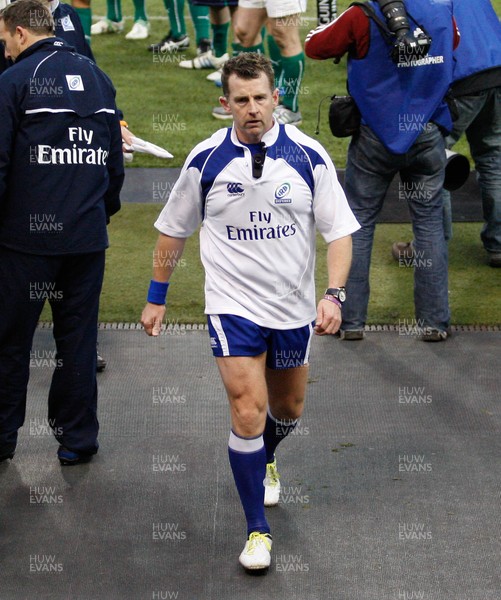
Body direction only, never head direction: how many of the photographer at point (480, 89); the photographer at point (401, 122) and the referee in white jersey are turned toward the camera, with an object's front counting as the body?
1

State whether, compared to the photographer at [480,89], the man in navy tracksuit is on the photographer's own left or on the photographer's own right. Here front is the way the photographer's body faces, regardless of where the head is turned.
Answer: on the photographer's own left

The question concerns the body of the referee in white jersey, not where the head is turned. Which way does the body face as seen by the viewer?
toward the camera

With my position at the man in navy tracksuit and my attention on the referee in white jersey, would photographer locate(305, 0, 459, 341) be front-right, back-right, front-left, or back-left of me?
front-left

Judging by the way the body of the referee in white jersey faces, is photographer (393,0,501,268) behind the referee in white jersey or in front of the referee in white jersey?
behind

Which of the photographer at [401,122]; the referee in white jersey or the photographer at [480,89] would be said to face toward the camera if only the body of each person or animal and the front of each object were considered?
the referee in white jersey

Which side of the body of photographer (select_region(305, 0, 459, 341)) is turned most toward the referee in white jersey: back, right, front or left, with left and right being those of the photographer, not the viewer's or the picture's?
back

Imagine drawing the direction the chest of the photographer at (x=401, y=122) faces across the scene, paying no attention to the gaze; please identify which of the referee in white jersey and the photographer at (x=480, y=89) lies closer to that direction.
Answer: the photographer

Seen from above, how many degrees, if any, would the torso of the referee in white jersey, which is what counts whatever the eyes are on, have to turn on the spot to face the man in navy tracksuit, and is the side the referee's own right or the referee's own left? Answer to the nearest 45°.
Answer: approximately 135° to the referee's own right

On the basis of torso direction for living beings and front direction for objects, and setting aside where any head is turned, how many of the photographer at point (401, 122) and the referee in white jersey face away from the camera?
1

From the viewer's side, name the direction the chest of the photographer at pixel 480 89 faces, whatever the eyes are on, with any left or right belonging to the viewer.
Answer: facing away from the viewer and to the left of the viewer

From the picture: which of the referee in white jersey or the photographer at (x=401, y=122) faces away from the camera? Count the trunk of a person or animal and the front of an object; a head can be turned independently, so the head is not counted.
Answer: the photographer

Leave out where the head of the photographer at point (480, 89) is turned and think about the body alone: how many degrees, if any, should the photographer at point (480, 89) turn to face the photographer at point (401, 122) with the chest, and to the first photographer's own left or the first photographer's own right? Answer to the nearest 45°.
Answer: approximately 90° to the first photographer's own left

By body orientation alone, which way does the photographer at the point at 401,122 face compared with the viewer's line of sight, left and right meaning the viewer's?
facing away from the viewer
